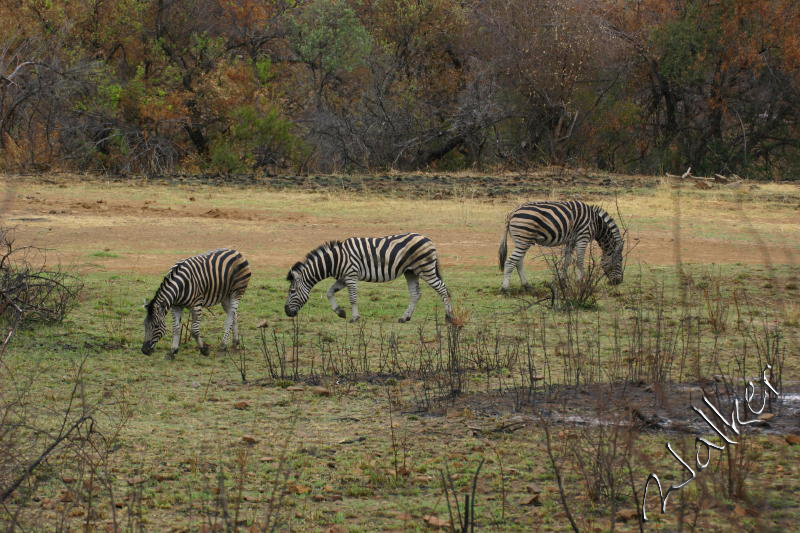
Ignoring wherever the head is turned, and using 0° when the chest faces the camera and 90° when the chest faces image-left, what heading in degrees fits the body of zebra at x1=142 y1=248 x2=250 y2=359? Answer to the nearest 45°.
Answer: approximately 45°

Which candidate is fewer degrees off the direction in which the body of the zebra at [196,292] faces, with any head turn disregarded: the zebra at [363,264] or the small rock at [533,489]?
the small rock

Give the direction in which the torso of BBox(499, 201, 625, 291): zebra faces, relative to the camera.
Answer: to the viewer's right

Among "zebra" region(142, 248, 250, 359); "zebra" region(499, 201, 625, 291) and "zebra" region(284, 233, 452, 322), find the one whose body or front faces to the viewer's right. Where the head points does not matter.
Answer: "zebra" region(499, 201, 625, 291)

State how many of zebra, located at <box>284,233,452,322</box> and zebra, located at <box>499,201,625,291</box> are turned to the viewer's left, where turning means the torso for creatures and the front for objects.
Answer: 1

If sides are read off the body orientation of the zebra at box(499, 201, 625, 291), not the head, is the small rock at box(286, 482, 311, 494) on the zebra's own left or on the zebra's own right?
on the zebra's own right

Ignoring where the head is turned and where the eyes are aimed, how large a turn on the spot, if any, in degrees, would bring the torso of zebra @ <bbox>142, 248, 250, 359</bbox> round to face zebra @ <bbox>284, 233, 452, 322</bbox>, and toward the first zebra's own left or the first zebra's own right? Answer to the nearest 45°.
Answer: approximately 180°

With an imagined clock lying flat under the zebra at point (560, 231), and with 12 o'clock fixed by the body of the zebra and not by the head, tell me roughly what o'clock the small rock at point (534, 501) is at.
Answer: The small rock is roughly at 3 o'clock from the zebra.

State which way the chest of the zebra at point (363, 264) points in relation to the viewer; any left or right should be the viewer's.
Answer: facing to the left of the viewer

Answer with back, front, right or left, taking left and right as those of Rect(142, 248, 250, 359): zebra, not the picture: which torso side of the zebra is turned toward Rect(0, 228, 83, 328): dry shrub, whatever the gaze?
right
